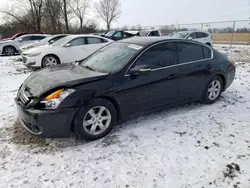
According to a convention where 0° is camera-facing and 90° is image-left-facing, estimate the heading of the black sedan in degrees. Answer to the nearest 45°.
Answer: approximately 45°

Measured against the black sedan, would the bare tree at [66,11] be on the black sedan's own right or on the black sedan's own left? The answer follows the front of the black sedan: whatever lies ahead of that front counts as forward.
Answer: on the black sedan's own right

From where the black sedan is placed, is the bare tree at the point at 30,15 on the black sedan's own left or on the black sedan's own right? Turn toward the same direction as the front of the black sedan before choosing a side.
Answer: on the black sedan's own right

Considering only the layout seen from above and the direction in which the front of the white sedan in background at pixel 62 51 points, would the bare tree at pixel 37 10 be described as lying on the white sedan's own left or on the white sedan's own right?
on the white sedan's own right

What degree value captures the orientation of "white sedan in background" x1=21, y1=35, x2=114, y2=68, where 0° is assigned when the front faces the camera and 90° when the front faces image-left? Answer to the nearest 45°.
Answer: approximately 45°

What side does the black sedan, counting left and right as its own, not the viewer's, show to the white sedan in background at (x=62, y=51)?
right

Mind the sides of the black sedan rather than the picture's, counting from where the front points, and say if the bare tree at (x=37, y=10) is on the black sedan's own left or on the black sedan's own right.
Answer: on the black sedan's own right

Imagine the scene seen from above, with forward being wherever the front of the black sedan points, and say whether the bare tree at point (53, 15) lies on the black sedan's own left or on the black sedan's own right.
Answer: on the black sedan's own right
